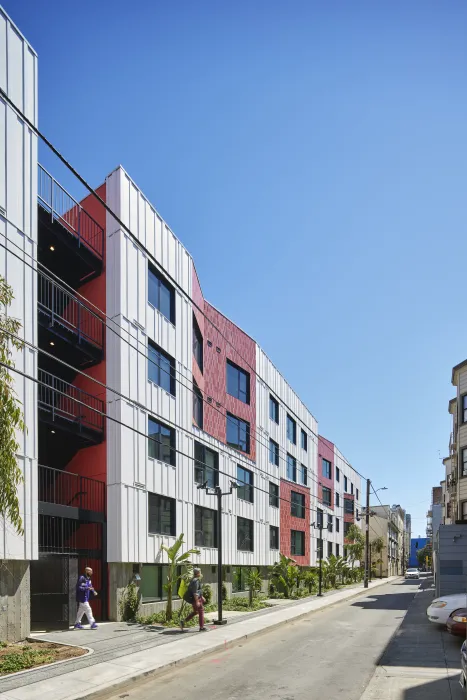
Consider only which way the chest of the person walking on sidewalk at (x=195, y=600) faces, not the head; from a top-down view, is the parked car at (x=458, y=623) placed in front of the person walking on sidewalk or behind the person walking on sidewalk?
in front

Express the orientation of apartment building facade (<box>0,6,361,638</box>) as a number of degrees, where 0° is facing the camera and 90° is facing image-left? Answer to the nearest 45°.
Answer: approximately 315°

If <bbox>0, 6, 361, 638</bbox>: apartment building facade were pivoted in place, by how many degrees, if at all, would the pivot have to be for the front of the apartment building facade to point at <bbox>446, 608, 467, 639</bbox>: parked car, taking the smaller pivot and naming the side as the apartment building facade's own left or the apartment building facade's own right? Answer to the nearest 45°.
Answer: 0° — it already faces it
